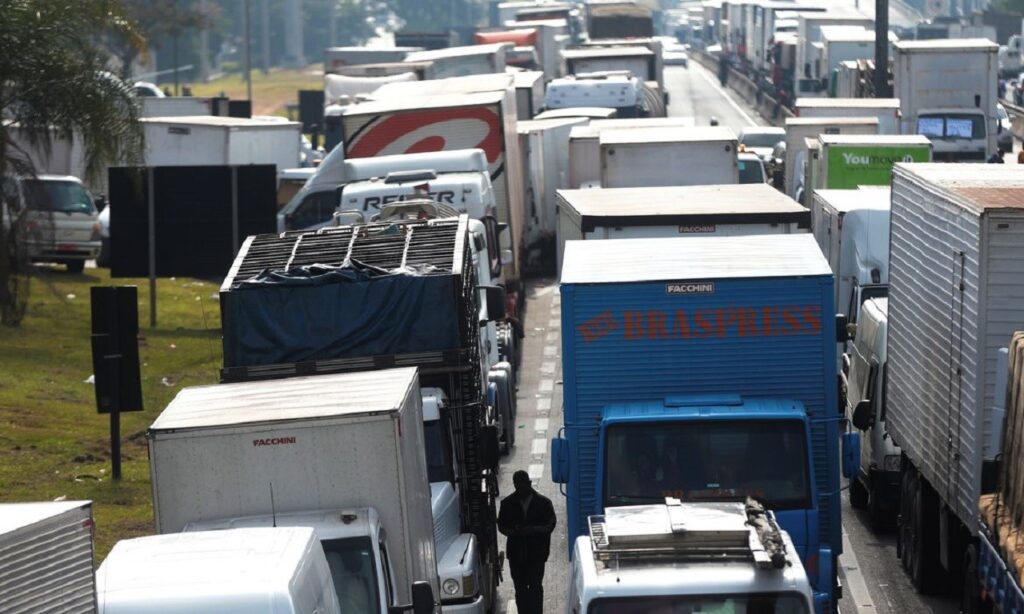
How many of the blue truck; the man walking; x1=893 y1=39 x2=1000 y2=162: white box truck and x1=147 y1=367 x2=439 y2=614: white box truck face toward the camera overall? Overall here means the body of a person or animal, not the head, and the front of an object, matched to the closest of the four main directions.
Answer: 4

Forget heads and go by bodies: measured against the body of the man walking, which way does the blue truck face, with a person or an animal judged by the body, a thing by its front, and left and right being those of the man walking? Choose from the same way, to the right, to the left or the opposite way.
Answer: the same way

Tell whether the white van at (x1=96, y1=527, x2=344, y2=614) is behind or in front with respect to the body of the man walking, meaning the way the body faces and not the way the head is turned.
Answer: in front

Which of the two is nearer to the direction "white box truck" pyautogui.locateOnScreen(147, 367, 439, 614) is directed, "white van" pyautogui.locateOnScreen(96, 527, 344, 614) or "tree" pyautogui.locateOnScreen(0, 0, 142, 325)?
the white van

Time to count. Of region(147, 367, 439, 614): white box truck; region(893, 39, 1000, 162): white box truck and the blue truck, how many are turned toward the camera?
3

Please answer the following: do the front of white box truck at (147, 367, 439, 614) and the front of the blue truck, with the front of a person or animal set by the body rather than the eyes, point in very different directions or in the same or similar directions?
same or similar directions

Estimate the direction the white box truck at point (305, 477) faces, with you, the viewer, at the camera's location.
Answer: facing the viewer

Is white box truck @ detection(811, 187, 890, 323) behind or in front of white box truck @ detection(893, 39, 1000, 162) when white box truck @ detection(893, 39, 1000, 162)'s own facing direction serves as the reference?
in front

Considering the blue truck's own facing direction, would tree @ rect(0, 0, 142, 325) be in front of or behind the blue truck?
behind

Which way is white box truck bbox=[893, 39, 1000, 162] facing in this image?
toward the camera

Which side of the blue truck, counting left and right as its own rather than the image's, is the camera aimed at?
front

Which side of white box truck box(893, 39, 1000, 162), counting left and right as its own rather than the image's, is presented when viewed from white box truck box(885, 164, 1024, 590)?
front

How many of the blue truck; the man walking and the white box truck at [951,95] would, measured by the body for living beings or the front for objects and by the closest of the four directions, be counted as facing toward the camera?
3

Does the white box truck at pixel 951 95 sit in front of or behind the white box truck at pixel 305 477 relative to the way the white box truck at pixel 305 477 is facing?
behind

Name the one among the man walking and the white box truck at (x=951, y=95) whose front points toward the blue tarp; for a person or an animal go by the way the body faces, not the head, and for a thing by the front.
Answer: the white box truck

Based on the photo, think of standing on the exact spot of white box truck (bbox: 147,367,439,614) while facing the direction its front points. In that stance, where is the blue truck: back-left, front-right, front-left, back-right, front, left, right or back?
back-left

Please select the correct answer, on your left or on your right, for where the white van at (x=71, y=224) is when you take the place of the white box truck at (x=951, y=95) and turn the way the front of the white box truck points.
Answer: on your right

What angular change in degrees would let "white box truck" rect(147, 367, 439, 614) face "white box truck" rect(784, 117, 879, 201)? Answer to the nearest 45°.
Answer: approximately 180°

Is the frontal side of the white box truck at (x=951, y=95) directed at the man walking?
yes
